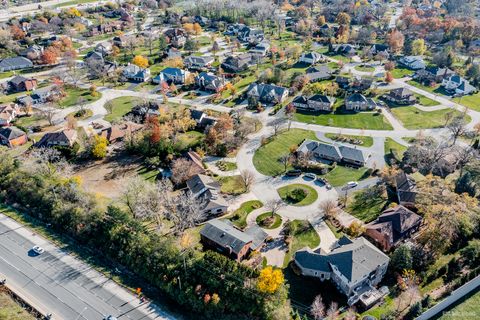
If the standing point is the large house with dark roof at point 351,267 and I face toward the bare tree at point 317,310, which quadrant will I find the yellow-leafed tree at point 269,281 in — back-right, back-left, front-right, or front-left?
front-right

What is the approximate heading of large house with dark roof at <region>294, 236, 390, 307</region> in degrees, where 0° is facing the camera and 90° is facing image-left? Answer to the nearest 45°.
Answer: approximately 135°

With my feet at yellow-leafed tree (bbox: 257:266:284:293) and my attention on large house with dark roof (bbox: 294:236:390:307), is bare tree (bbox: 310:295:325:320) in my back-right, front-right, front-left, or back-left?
front-right

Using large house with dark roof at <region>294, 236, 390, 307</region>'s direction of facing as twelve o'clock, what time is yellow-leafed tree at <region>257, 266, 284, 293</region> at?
The yellow-leafed tree is roughly at 9 o'clock from the large house with dark roof.

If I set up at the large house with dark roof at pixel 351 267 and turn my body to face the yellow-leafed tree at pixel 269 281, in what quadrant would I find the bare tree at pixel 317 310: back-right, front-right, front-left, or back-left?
front-left

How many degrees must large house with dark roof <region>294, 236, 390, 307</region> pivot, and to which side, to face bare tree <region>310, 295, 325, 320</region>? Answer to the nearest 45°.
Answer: approximately 90° to its left
